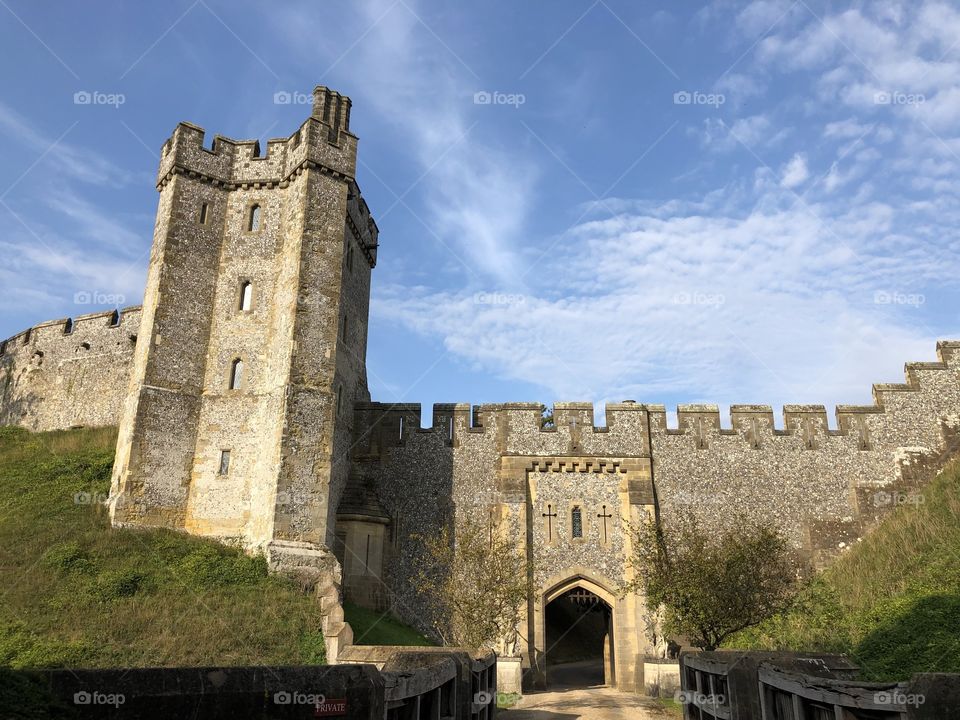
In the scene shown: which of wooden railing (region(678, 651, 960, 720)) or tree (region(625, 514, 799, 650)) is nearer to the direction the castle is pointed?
the wooden railing

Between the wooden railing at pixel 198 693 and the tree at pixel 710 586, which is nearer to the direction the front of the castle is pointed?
the wooden railing

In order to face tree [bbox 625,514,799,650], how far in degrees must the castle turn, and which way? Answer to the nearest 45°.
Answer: approximately 45° to its left

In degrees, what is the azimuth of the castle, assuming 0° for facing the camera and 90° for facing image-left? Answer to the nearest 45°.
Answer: approximately 0°

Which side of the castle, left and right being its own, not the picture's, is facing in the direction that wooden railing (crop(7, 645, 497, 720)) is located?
front

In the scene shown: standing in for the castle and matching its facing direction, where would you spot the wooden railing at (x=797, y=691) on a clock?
The wooden railing is roughly at 11 o'clock from the castle.
